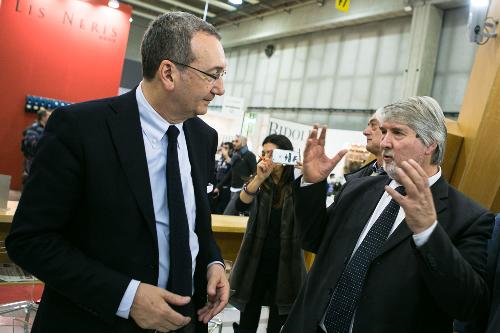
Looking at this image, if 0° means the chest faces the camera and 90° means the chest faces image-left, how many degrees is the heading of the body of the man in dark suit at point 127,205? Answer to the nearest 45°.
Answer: approximately 315°

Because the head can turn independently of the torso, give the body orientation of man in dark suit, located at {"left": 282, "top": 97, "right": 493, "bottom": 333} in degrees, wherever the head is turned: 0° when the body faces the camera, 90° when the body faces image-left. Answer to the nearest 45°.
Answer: approximately 45°

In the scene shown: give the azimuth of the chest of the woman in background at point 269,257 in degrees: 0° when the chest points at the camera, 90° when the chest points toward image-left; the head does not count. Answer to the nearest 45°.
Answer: approximately 0°

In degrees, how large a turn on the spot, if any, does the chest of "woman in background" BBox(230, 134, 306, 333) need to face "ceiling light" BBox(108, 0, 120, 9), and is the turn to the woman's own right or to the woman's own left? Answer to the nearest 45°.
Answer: approximately 135° to the woman's own right

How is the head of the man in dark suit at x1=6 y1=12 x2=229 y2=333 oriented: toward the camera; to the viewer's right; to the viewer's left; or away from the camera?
to the viewer's right

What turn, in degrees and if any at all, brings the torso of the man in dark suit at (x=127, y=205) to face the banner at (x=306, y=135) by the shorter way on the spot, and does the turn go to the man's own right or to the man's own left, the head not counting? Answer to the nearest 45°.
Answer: approximately 90° to the man's own left

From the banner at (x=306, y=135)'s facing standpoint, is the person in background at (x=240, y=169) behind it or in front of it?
in front

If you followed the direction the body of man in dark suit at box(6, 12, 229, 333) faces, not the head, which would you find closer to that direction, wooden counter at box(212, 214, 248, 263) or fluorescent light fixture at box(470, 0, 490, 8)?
the fluorescent light fixture

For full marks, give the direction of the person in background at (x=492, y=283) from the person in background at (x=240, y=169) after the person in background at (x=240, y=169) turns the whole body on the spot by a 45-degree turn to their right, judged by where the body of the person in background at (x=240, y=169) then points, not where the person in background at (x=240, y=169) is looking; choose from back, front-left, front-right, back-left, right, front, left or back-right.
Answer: back-left

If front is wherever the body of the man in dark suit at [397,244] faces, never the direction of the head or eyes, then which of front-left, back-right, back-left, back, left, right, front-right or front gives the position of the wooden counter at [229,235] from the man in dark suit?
right

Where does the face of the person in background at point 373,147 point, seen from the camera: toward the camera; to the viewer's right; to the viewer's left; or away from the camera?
to the viewer's left

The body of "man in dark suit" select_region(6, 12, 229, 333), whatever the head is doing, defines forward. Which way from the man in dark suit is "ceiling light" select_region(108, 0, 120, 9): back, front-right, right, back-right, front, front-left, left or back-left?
back-left
